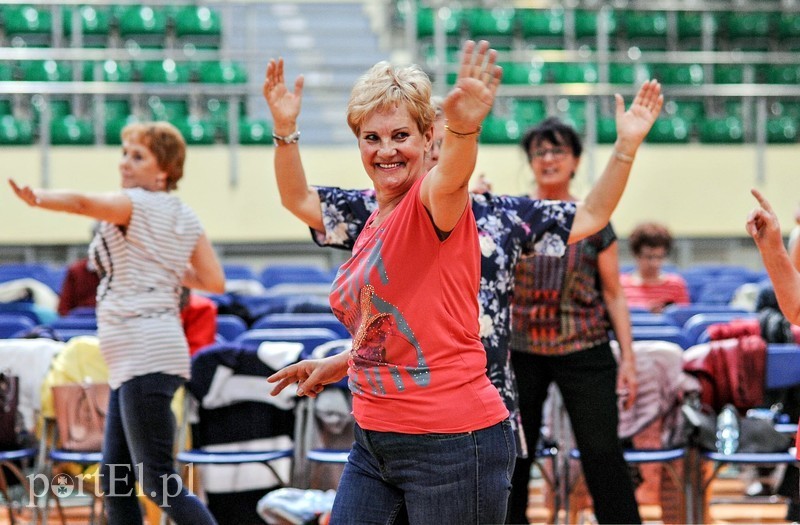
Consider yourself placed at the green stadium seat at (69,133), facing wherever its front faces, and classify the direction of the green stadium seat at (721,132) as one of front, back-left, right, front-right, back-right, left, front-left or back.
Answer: left

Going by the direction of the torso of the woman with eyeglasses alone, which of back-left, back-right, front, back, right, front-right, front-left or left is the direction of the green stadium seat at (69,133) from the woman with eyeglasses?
back-right

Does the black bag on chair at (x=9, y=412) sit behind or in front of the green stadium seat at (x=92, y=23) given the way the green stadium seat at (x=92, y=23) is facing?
in front

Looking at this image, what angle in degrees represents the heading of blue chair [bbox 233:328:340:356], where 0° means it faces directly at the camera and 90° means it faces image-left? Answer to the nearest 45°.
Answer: approximately 0°

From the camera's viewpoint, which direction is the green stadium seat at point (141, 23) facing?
toward the camera

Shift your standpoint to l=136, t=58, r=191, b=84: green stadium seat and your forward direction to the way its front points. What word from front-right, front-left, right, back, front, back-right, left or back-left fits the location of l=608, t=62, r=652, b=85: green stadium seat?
left

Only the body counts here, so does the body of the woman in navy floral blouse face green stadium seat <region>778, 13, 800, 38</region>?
no

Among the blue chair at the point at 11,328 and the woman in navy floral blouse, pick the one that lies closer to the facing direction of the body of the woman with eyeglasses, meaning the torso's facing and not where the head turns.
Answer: the woman in navy floral blouse

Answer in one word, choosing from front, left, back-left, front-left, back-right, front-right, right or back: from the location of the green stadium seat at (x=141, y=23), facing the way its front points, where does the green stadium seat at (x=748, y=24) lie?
left

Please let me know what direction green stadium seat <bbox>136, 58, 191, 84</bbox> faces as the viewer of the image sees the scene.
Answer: facing the viewer

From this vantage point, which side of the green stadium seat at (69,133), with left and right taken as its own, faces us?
front

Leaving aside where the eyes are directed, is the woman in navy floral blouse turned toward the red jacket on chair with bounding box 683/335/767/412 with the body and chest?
no

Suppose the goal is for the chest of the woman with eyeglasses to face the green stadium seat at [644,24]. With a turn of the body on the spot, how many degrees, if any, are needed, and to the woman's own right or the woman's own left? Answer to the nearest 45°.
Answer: approximately 180°

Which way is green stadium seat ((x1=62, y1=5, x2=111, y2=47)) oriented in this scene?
toward the camera

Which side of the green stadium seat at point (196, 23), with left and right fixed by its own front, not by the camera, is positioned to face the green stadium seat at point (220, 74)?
front

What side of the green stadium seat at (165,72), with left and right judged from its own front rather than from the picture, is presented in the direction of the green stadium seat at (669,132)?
left

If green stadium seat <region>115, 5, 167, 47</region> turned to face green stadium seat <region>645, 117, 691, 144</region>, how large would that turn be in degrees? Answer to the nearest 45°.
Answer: approximately 90° to its left

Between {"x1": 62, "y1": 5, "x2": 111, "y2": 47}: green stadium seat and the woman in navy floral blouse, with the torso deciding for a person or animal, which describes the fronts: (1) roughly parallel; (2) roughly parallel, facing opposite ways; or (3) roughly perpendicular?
roughly parallel
